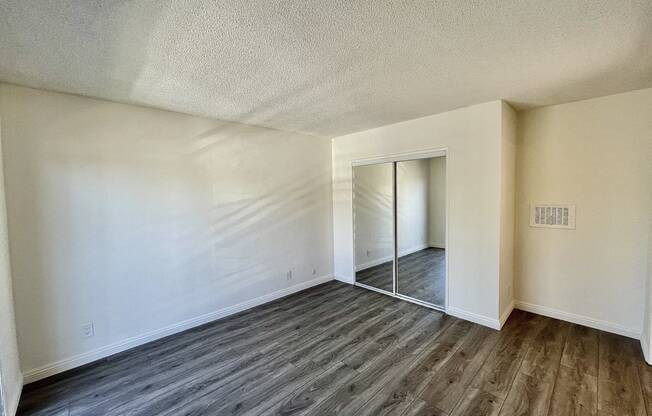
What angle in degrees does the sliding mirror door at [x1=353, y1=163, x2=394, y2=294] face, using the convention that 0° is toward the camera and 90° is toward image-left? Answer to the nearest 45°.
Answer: approximately 45°

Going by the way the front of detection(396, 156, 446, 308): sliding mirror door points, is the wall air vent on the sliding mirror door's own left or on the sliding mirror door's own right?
on the sliding mirror door's own left

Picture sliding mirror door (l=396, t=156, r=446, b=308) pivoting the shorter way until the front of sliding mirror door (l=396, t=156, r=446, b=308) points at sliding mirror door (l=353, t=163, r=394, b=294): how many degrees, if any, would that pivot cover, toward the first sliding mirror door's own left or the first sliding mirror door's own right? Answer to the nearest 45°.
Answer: approximately 45° to the first sliding mirror door's own right

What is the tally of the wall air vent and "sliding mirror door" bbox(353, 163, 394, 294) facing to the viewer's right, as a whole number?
0

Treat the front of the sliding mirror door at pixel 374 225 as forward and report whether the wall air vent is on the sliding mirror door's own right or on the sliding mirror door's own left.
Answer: on the sliding mirror door's own left

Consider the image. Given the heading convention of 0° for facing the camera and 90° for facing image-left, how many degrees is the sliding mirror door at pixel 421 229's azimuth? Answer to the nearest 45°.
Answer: approximately 45°

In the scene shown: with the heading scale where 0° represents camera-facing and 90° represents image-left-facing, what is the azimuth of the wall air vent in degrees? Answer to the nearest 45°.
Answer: approximately 0°
